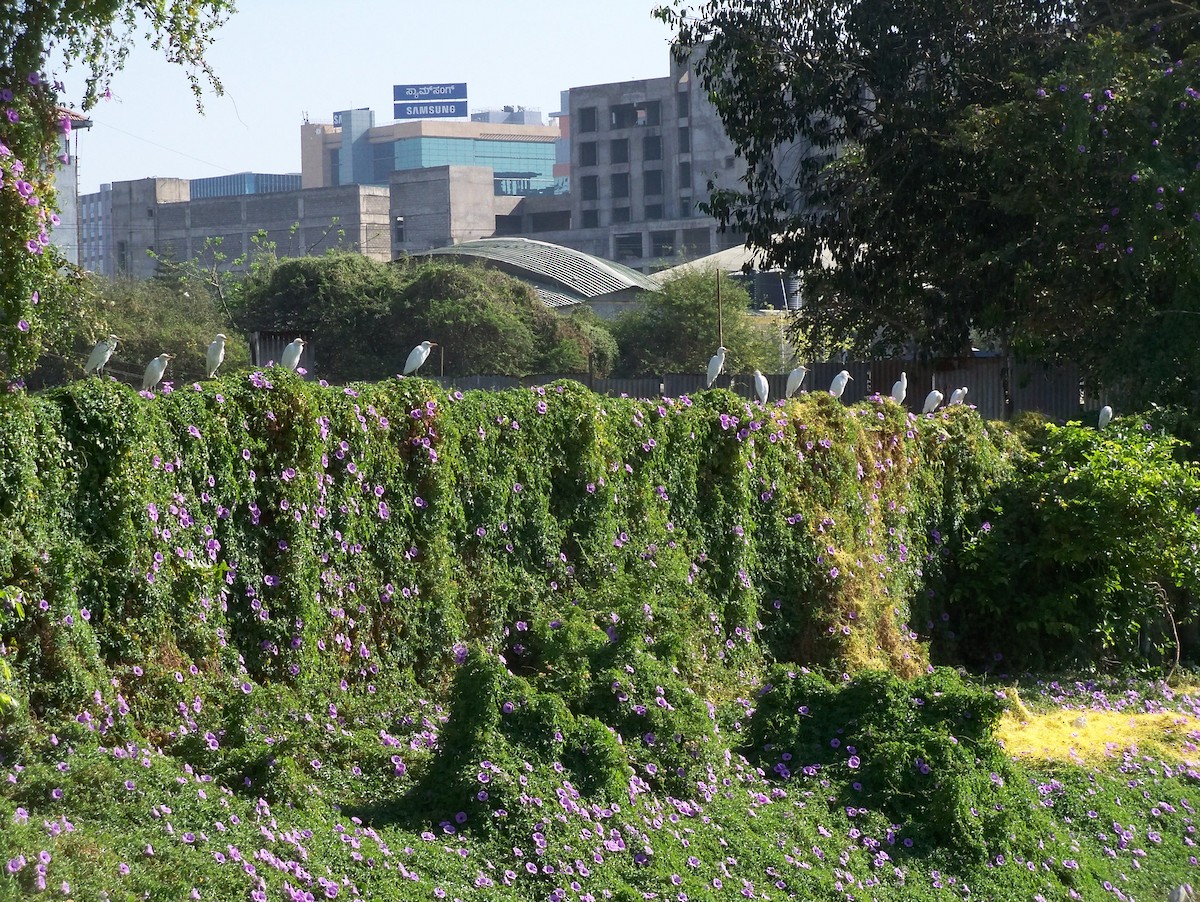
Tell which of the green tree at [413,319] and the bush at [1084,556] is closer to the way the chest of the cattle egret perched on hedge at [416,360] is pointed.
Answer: the bush

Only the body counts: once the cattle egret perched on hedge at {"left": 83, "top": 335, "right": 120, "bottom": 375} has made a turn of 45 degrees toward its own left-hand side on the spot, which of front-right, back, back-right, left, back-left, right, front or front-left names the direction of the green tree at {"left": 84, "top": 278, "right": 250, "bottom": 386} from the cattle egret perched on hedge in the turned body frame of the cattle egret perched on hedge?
front-left

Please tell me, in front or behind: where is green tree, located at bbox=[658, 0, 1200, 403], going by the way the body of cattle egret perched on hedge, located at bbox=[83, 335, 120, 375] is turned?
in front

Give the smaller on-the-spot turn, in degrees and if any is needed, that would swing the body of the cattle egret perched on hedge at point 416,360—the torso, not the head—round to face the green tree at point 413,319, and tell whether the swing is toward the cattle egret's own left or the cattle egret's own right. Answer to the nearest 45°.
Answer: approximately 90° to the cattle egret's own left

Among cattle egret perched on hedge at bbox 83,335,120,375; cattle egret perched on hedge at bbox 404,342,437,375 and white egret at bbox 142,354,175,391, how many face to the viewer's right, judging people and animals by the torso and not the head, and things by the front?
3

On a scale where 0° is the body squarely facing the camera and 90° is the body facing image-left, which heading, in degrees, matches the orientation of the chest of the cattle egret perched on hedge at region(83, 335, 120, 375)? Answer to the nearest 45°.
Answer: approximately 270°

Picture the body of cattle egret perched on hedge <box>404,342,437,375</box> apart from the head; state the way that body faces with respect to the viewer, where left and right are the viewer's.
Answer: facing to the right of the viewer

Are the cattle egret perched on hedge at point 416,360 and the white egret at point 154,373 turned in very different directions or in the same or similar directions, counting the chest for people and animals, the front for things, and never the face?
same or similar directions

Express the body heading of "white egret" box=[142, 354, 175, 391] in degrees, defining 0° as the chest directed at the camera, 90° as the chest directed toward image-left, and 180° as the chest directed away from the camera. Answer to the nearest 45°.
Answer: approximately 270°

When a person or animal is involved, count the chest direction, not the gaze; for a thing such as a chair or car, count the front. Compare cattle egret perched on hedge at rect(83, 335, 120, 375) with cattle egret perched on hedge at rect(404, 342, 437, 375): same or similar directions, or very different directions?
same or similar directions
